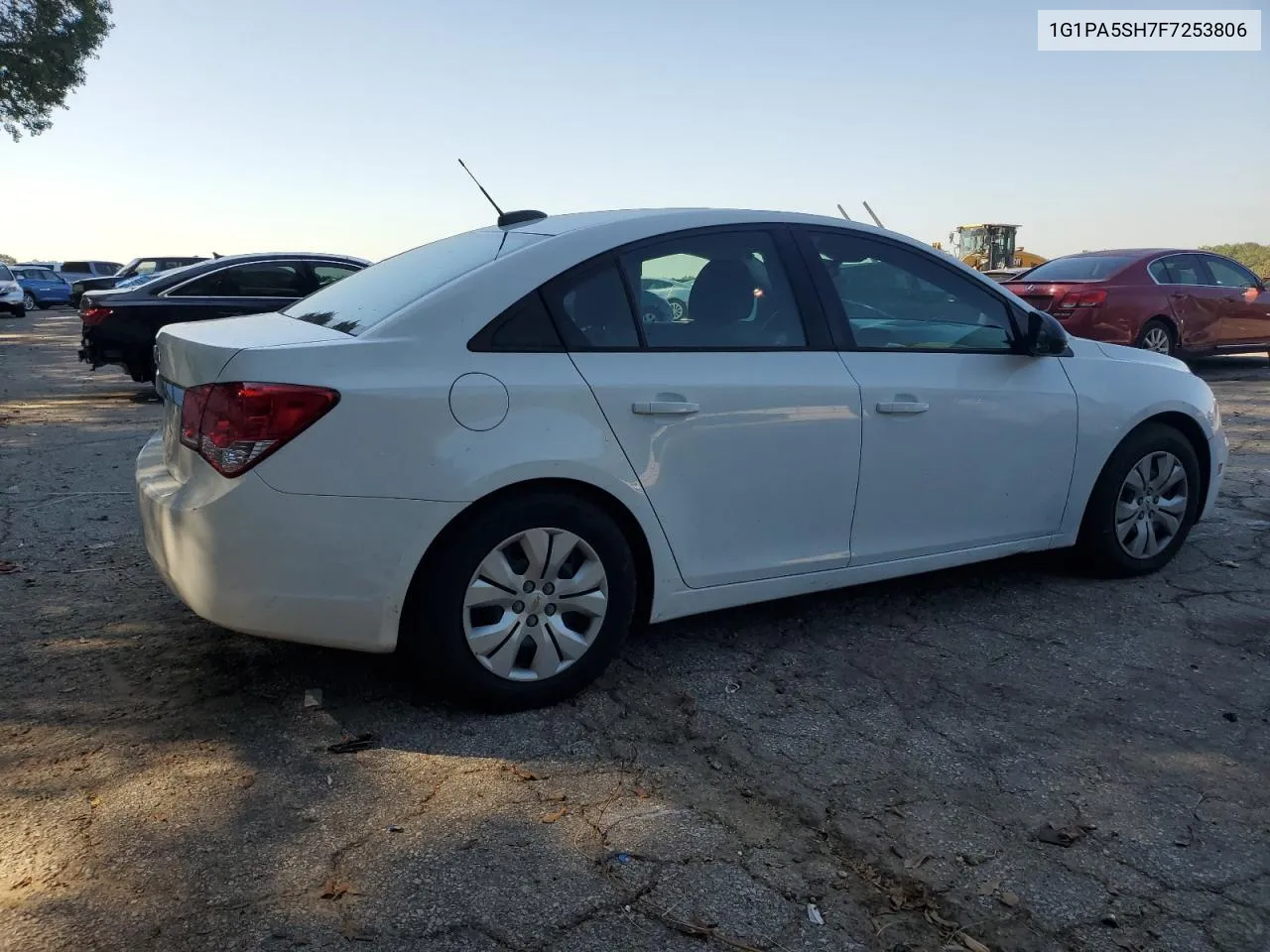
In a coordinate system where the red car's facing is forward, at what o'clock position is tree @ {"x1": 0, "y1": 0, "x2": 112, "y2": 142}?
The tree is roughly at 8 o'clock from the red car.

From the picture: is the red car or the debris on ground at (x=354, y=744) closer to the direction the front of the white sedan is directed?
the red car

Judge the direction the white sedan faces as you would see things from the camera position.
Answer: facing away from the viewer and to the right of the viewer

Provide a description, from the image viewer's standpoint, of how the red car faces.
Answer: facing away from the viewer and to the right of the viewer

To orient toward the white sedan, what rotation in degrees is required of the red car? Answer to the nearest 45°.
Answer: approximately 135° to its right

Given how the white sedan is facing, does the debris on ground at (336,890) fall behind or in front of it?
behind

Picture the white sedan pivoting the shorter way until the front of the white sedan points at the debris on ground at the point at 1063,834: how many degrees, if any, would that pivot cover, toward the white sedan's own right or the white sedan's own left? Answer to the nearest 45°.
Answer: approximately 90° to the white sedan's own right

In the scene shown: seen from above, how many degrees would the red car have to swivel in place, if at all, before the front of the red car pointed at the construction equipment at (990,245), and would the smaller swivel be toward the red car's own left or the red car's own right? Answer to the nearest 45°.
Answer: approximately 45° to the red car's own left

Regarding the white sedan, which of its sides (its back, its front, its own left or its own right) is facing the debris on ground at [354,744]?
back
